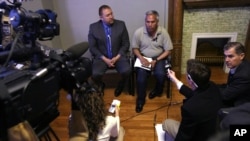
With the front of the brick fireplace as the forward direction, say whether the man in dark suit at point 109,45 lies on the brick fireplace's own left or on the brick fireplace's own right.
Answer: on the brick fireplace's own right

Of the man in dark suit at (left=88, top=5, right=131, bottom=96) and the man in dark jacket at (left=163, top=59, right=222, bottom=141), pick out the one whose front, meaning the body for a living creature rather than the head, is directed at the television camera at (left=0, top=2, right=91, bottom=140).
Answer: the man in dark suit at (left=88, top=5, right=131, bottom=96)

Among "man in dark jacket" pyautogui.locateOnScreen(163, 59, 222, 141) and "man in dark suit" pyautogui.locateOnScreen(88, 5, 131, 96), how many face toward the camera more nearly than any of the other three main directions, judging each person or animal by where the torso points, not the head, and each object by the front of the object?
1

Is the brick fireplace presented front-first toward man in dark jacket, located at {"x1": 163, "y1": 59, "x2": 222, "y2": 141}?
yes

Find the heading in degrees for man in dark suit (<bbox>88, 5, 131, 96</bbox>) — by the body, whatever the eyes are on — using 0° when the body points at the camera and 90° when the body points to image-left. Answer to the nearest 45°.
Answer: approximately 0°

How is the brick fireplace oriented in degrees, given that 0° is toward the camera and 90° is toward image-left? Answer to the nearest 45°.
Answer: approximately 0°

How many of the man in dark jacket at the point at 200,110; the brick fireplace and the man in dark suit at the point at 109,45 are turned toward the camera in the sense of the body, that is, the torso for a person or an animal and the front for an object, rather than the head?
2

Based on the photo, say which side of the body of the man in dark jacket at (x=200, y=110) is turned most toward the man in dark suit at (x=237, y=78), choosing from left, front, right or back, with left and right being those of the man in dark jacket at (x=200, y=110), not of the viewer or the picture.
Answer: right

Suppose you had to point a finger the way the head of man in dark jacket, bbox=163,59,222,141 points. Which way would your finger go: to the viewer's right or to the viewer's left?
to the viewer's left

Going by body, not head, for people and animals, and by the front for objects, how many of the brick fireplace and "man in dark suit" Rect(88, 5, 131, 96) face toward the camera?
2

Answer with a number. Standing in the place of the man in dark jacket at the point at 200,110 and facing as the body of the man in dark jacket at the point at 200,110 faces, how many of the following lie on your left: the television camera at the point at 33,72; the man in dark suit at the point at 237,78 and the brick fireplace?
1
